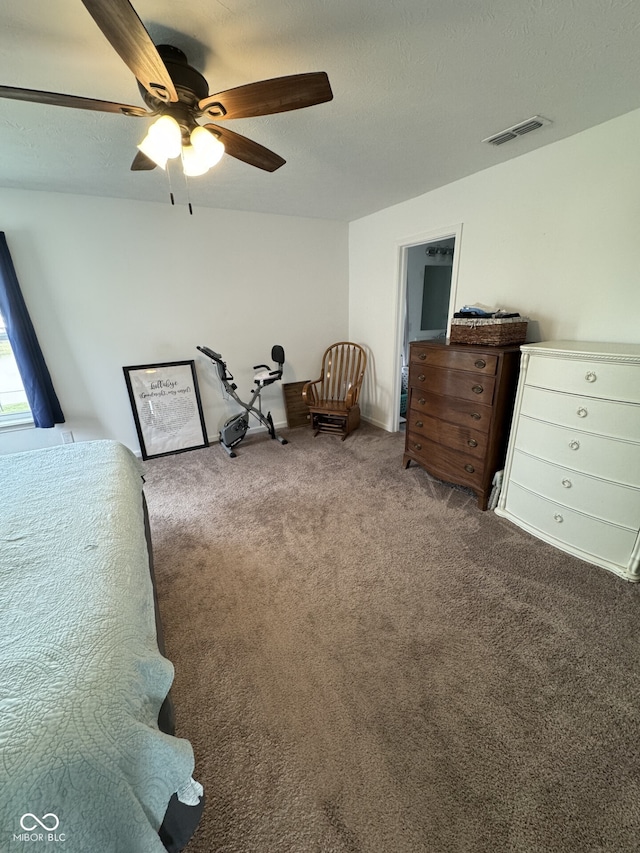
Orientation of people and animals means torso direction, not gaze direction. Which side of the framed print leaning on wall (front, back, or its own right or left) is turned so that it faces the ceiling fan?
front

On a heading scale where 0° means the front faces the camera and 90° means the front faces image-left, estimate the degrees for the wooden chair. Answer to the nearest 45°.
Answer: approximately 45°

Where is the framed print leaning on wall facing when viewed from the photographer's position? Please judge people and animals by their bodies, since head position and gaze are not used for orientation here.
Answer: facing the viewer

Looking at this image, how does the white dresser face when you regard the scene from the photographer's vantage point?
facing the viewer and to the left of the viewer

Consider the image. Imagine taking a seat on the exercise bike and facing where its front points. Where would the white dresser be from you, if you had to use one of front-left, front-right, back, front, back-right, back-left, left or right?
left

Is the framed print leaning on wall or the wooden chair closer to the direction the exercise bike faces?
the framed print leaning on wall

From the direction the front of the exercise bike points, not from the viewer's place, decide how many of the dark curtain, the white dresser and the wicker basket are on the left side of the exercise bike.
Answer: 2

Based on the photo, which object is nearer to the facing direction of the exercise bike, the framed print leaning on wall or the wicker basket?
the framed print leaning on wall

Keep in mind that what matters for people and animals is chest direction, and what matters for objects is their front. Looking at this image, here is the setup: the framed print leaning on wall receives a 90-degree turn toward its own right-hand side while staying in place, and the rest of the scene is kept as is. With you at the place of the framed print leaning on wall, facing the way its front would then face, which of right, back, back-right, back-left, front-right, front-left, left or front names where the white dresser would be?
back-left

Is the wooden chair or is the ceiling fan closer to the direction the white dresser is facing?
the ceiling fan

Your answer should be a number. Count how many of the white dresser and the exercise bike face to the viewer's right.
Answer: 0

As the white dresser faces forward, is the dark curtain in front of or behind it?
in front

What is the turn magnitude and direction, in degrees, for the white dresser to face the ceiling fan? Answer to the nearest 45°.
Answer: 0° — it already faces it
